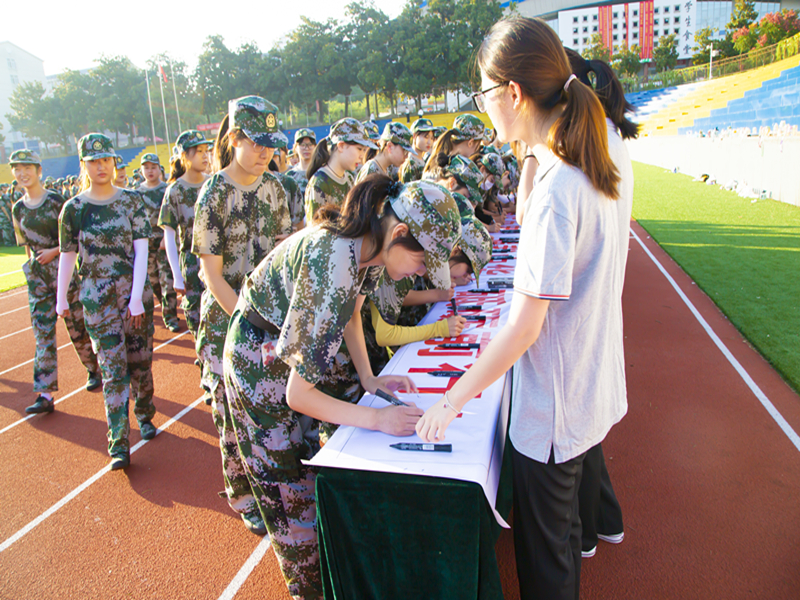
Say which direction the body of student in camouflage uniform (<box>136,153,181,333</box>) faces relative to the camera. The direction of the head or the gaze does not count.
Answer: toward the camera

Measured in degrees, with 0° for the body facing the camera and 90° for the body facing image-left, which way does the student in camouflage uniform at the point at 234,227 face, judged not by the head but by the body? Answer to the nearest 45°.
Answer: approximately 315°

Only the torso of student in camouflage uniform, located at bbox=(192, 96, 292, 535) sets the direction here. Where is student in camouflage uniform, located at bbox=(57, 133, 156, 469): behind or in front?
behind

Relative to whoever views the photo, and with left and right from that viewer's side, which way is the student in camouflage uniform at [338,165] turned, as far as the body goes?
facing the viewer and to the right of the viewer

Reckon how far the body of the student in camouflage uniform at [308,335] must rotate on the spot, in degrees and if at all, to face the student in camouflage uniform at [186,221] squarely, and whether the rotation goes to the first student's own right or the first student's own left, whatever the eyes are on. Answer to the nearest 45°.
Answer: approximately 90° to the first student's own left

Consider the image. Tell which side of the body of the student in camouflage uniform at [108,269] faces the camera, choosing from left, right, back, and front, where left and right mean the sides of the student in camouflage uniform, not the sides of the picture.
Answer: front

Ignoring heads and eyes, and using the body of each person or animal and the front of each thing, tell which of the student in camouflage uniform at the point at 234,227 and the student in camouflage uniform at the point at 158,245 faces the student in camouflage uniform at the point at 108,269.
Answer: the student in camouflage uniform at the point at 158,245

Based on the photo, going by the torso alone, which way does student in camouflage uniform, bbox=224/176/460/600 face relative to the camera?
to the viewer's right

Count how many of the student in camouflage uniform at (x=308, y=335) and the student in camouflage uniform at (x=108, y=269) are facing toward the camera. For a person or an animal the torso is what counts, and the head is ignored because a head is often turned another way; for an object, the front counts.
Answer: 1

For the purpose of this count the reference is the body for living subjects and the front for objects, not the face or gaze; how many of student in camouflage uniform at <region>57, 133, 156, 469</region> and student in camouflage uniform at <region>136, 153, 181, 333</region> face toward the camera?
2

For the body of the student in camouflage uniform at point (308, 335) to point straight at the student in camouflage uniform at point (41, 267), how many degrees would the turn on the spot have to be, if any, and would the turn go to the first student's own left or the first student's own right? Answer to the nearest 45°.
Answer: approximately 135° to the first student's own left
